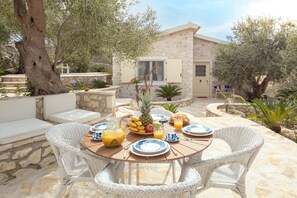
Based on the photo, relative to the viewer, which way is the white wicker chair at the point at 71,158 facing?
to the viewer's right

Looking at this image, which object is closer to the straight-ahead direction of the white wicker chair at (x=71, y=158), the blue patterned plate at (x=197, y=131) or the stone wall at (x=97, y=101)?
the blue patterned plate

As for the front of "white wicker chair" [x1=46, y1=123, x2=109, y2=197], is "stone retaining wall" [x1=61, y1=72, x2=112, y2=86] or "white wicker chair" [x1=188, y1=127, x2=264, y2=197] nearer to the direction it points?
the white wicker chair

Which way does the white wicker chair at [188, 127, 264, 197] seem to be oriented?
to the viewer's left

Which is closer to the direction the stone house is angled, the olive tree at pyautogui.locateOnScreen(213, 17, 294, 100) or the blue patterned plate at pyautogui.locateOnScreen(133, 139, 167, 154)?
the blue patterned plate

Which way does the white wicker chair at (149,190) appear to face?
away from the camera

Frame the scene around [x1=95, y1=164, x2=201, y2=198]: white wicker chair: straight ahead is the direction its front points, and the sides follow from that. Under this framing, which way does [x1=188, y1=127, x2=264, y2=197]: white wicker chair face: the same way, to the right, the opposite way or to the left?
to the left

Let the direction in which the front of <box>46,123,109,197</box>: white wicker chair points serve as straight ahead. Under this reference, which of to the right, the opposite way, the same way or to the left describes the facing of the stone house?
to the right

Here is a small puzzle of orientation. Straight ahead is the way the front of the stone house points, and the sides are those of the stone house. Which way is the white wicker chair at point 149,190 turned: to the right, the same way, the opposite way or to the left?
the opposite way

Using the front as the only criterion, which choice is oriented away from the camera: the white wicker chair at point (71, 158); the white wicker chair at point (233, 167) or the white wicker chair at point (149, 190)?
the white wicker chair at point (149, 190)
